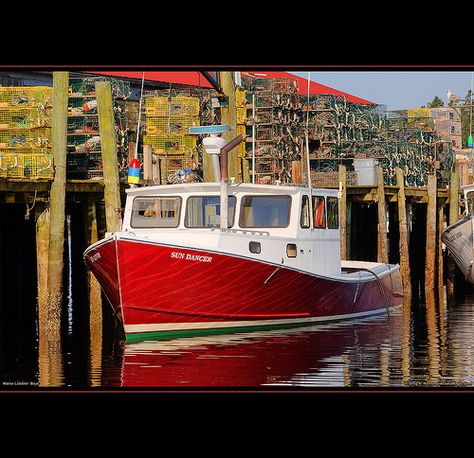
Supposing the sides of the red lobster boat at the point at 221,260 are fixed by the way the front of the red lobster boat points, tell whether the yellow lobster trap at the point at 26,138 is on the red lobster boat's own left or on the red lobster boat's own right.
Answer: on the red lobster boat's own right

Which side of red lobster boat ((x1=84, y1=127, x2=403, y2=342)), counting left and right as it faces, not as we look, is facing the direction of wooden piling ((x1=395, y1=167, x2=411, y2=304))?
back

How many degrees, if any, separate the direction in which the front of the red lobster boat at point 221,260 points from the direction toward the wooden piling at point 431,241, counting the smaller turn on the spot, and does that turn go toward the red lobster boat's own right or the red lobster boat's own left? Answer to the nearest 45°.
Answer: approximately 180°

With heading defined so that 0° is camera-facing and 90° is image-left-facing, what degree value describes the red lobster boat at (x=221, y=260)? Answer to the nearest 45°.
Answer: approximately 45°

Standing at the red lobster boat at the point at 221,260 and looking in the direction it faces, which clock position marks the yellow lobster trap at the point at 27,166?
The yellow lobster trap is roughly at 2 o'clock from the red lobster boat.

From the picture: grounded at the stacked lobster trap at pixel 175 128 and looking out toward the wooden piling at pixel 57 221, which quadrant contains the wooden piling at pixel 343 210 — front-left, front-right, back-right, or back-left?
back-left

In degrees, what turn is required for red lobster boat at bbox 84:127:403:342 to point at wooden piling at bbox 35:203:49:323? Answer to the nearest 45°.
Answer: approximately 45° to its right

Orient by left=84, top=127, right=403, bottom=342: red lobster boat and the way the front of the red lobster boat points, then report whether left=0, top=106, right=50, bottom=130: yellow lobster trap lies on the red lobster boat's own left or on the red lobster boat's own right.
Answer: on the red lobster boat's own right

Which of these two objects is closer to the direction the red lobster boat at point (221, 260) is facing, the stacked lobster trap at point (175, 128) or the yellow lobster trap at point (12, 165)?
the yellow lobster trap
